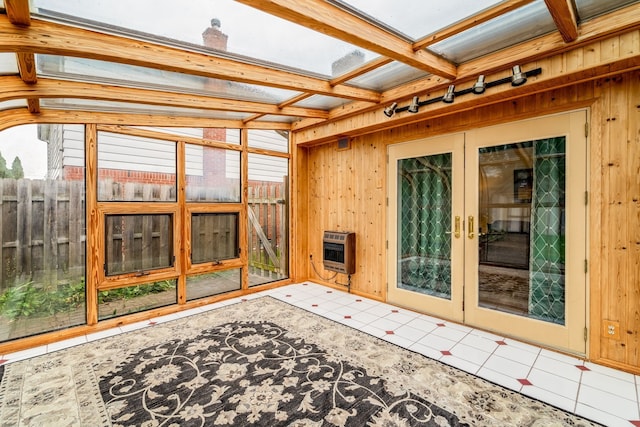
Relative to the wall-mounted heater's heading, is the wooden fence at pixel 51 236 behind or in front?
in front

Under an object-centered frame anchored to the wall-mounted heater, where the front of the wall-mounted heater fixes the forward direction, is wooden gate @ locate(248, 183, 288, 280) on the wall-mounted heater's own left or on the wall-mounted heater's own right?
on the wall-mounted heater's own right

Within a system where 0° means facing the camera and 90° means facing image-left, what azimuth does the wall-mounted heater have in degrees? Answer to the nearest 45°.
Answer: approximately 45°

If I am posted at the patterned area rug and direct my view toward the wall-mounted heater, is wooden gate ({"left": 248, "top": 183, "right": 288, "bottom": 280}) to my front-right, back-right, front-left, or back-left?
front-left

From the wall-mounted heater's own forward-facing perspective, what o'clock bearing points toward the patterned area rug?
The patterned area rug is roughly at 11 o'clock from the wall-mounted heater.
